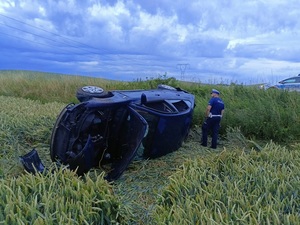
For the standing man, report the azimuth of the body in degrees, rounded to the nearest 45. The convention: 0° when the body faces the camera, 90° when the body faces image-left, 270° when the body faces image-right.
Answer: approximately 135°
